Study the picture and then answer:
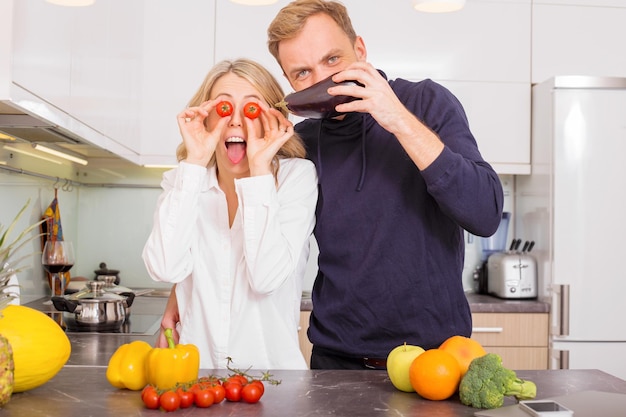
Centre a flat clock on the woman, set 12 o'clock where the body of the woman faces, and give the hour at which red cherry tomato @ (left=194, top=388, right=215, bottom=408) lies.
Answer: The red cherry tomato is roughly at 12 o'clock from the woman.

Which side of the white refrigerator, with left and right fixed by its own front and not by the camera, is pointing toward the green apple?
front

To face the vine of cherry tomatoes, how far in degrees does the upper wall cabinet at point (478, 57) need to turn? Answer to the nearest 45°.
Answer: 0° — it already faces it

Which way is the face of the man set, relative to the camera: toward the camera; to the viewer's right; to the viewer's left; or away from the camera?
toward the camera

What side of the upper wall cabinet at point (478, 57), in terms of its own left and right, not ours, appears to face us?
front

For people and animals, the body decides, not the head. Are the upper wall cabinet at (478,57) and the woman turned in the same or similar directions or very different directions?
same or similar directions

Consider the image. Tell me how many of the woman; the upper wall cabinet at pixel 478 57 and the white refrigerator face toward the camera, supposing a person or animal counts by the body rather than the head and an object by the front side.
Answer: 3

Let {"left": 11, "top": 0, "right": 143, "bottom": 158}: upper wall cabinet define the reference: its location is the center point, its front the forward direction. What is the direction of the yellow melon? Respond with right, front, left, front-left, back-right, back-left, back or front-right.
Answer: front-right

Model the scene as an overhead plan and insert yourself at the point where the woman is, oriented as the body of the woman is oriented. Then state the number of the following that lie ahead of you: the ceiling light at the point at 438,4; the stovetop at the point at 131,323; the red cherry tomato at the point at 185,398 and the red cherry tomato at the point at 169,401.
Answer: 2

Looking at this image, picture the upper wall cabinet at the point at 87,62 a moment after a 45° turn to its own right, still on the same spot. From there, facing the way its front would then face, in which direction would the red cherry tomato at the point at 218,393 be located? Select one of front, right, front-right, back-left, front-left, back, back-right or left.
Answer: front

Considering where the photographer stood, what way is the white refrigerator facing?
facing the viewer

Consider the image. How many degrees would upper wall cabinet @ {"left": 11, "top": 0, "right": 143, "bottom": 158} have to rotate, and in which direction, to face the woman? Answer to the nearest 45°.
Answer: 0° — it already faces them

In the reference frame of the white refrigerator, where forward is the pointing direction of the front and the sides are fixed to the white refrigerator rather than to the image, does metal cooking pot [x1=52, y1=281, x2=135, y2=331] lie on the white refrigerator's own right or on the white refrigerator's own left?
on the white refrigerator's own right

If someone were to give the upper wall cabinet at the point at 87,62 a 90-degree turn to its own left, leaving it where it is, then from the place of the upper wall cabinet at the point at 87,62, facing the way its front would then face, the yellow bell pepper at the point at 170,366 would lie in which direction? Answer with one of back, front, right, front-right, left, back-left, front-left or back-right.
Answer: back-right

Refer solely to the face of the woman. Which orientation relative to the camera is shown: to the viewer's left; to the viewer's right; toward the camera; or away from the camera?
toward the camera

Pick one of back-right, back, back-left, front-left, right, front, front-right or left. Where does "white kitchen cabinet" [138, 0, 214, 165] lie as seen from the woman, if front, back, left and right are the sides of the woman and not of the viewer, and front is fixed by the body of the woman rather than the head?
back

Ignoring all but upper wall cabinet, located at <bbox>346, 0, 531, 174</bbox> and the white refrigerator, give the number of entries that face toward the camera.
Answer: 2

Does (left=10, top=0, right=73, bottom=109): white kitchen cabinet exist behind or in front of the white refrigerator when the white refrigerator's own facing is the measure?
in front

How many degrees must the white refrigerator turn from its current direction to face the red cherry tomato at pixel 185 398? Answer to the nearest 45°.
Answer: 0° — it already faces it

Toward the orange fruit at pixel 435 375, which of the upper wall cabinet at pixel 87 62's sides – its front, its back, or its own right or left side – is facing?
front

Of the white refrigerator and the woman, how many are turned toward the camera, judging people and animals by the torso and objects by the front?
2
